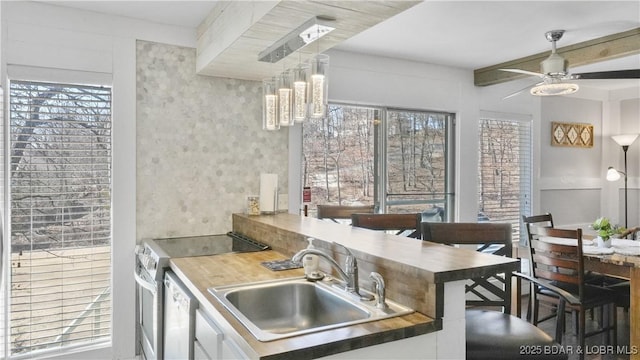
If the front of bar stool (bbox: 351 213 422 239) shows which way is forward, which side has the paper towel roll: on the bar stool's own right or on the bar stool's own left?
on the bar stool's own right

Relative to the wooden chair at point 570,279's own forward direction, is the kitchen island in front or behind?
behind

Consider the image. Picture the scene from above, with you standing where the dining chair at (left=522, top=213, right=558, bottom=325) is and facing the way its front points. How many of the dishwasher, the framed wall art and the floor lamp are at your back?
1

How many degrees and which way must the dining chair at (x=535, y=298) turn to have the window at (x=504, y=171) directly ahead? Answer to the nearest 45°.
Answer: approximately 45° to its left

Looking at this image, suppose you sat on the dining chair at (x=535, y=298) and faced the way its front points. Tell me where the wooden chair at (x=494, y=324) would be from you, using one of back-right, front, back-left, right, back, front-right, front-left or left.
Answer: back-right

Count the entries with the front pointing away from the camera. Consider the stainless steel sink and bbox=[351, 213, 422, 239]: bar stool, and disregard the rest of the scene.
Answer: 0

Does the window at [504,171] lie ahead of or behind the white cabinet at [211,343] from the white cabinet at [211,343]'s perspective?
behind

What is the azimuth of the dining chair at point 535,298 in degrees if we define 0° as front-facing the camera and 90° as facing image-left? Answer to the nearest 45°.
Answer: approximately 225°

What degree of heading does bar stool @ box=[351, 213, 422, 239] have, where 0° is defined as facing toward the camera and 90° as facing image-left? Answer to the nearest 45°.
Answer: approximately 45°

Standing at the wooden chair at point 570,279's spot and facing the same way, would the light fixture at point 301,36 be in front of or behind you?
behind

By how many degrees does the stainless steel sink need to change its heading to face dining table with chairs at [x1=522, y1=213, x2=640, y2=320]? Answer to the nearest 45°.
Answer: approximately 180°

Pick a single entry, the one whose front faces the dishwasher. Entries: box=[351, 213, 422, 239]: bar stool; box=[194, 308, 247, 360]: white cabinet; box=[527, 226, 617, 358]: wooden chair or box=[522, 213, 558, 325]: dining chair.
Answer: box=[351, 213, 422, 239]: bar stool

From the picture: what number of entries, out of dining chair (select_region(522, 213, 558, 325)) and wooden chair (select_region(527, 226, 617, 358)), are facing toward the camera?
0

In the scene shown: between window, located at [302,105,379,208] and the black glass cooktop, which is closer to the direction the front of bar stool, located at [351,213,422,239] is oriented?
the black glass cooktop

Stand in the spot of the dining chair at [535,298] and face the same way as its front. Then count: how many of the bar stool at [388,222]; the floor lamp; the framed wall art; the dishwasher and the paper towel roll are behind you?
3

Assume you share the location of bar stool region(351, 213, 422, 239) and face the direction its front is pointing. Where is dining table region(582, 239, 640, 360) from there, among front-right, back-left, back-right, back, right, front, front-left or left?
back-left
